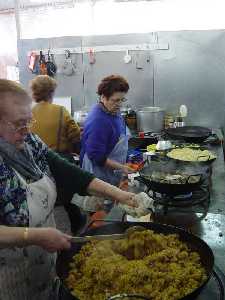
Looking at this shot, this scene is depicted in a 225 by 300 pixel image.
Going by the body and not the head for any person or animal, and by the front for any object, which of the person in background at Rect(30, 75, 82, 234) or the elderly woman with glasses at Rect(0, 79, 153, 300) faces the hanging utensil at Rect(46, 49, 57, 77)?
the person in background

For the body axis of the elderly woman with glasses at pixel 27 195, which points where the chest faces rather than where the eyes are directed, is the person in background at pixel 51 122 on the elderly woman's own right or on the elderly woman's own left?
on the elderly woman's own left

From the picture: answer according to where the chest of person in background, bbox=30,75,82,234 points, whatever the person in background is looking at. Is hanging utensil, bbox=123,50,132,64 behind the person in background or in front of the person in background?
in front

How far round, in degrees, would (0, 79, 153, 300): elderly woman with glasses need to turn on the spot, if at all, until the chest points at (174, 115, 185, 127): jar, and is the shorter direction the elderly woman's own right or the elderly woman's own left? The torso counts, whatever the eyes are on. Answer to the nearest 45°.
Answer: approximately 90° to the elderly woman's own left

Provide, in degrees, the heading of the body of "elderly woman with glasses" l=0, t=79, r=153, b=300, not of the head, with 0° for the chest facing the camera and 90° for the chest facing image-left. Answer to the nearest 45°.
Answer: approximately 315°

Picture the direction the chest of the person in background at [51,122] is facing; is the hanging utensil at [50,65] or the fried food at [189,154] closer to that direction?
the hanging utensil

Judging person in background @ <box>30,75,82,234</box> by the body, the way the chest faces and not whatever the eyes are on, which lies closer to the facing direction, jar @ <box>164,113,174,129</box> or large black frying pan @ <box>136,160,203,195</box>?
the jar

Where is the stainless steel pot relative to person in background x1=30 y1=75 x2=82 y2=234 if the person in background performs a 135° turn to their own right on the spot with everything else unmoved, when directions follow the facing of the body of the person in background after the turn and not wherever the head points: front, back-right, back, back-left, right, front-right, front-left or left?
left

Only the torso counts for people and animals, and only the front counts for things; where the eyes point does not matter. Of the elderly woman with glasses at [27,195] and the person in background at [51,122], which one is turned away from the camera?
the person in background

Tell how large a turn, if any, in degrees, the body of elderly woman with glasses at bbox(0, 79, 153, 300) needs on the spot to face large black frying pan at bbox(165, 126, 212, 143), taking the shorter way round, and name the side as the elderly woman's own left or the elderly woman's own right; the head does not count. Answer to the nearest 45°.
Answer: approximately 90° to the elderly woman's own left

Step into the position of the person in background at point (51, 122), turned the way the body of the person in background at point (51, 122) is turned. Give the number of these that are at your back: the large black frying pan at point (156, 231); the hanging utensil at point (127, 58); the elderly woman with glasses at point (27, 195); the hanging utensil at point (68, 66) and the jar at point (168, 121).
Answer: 2

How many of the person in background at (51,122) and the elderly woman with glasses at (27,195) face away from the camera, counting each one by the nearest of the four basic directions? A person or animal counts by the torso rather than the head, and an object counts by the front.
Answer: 1

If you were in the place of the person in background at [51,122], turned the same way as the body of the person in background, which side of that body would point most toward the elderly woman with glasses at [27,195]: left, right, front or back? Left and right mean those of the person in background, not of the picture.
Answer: back

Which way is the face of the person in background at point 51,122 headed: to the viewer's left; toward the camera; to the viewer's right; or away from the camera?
away from the camera

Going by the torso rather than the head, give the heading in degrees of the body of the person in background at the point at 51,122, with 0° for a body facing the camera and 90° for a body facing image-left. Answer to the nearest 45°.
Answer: approximately 180°
